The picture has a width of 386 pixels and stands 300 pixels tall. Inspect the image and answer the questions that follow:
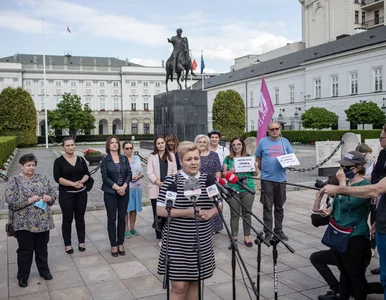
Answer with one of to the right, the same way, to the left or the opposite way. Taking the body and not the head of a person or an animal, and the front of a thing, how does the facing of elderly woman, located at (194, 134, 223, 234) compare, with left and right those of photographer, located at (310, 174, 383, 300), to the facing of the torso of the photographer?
to the left

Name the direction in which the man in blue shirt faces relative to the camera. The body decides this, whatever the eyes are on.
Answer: toward the camera

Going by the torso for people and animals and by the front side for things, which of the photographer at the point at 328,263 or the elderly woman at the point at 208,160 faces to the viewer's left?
the photographer

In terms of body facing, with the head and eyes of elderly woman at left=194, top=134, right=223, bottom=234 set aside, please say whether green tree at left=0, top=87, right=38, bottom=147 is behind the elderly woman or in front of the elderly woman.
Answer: behind

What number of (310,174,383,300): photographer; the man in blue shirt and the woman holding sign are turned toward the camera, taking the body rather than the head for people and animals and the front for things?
2

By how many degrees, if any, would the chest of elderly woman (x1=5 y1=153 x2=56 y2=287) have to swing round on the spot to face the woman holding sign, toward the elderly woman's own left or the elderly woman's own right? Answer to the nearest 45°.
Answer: approximately 45° to the elderly woman's own left

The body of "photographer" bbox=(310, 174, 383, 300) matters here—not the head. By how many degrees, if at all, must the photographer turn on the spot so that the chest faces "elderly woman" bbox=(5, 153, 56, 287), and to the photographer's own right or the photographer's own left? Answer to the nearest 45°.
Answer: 0° — they already face them

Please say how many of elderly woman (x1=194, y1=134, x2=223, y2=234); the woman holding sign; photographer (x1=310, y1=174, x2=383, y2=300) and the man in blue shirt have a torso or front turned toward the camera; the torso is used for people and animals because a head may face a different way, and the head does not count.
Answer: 3

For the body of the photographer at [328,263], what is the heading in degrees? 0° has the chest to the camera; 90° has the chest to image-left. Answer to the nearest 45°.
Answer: approximately 90°

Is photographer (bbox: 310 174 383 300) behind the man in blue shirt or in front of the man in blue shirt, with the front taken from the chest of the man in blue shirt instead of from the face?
in front

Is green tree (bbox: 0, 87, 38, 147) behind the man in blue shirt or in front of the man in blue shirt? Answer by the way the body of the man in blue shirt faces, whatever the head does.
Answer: behind

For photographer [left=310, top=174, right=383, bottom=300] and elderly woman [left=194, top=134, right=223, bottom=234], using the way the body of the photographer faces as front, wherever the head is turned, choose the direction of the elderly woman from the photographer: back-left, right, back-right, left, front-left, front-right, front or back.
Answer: front-right
